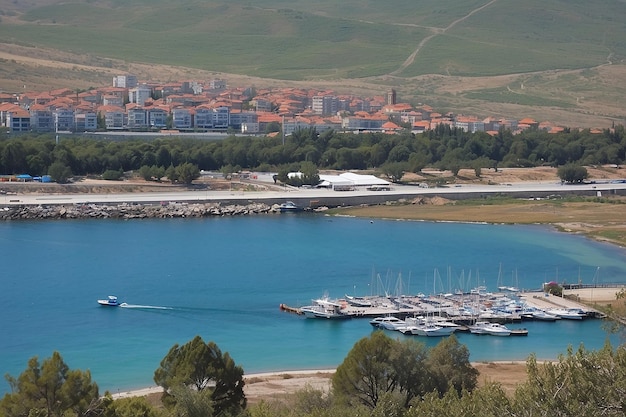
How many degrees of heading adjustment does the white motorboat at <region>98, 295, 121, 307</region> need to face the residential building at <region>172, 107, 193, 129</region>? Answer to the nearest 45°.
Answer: approximately 90° to its right

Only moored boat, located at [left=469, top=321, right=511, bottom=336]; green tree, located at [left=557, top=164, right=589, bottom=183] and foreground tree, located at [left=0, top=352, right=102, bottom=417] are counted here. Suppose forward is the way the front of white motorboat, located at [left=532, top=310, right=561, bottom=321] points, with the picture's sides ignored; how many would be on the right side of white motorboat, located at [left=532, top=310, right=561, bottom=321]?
1

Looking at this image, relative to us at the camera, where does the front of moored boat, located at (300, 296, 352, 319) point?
facing to the left of the viewer

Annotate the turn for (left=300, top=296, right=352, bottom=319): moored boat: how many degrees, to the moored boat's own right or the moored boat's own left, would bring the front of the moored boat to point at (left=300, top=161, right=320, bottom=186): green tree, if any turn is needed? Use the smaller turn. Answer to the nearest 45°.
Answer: approximately 90° to the moored boat's own right

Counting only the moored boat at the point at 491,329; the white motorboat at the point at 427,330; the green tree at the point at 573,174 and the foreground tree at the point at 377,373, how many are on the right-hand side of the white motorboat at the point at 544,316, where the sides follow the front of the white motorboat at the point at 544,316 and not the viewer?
1

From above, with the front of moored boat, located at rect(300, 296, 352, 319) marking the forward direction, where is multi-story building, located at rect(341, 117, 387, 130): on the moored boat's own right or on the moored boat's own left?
on the moored boat's own right

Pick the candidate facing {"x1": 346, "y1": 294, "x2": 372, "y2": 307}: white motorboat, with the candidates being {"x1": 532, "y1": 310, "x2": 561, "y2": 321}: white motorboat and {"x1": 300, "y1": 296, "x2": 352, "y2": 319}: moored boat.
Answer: {"x1": 532, "y1": 310, "x2": 561, "y2": 321}: white motorboat

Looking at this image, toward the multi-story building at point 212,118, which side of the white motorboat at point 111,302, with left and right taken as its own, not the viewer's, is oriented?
right

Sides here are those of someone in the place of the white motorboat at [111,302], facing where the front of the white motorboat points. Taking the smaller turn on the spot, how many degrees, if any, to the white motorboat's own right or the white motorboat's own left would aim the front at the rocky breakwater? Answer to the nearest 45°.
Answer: approximately 90° to the white motorboat's own right

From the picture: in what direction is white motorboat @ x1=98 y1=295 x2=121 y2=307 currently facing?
to the viewer's left
